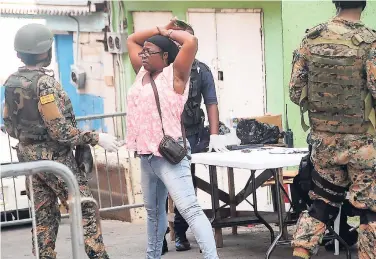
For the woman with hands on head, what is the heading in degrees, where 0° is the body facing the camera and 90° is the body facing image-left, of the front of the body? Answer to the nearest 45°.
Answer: approximately 45°

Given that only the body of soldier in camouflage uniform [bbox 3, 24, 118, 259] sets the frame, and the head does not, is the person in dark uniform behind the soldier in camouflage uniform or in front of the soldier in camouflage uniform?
in front

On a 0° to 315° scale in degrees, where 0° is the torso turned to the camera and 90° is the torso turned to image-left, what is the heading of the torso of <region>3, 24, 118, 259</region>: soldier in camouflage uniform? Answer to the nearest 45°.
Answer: approximately 225°

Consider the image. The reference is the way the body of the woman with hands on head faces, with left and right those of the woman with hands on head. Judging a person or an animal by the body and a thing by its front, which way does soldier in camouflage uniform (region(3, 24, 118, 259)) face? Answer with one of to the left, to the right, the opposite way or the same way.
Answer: the opposite way

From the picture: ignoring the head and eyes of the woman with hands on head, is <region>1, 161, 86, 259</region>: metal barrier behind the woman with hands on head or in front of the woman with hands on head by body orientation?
in front

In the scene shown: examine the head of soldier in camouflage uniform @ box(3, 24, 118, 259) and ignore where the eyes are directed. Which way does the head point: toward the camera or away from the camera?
away from the camera

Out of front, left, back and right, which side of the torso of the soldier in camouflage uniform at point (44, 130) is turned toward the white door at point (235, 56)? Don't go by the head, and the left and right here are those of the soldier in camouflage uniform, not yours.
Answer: front

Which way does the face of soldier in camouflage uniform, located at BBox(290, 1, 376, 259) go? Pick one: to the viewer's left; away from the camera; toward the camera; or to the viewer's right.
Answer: away from the camera
